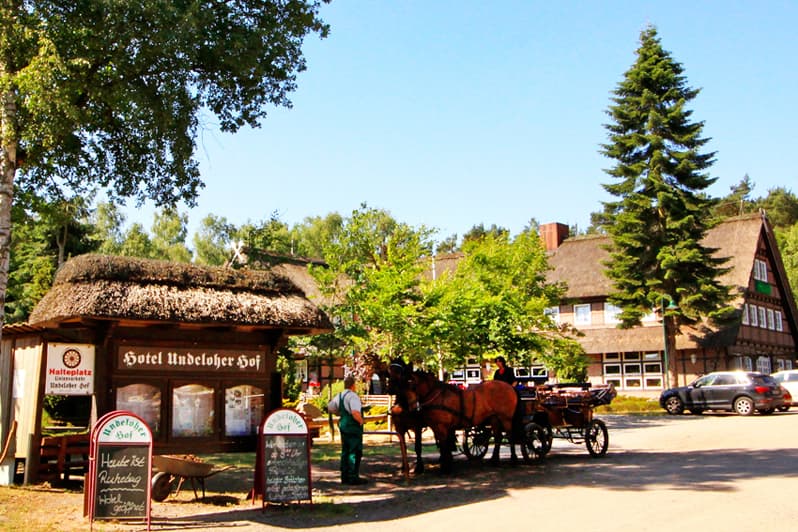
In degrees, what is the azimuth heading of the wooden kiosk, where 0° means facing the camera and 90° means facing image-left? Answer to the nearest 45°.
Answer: approximately 0°

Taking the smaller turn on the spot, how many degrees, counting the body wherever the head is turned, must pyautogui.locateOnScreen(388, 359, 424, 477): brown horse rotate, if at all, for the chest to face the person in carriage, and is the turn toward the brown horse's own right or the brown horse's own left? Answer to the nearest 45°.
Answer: approximately 180°

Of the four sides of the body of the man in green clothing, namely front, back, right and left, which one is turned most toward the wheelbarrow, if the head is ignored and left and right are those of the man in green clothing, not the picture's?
back

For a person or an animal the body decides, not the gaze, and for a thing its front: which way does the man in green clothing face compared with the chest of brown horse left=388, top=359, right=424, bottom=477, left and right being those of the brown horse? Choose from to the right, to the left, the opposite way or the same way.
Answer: the opposite way

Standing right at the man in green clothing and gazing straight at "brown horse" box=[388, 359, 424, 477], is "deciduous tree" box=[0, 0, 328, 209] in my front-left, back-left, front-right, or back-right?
back-left

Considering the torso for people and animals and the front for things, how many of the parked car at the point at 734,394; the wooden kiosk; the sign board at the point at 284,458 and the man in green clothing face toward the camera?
2

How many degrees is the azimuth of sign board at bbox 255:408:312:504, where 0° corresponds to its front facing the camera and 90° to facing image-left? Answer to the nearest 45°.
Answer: approximately 0°

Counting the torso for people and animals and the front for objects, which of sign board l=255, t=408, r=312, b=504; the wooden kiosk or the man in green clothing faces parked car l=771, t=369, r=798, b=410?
the man in green clothing

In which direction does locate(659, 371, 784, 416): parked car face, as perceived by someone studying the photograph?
facing away from the viewer and to the left of the viewer

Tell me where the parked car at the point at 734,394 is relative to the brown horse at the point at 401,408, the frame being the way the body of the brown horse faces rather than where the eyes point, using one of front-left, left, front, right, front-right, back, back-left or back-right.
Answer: back
